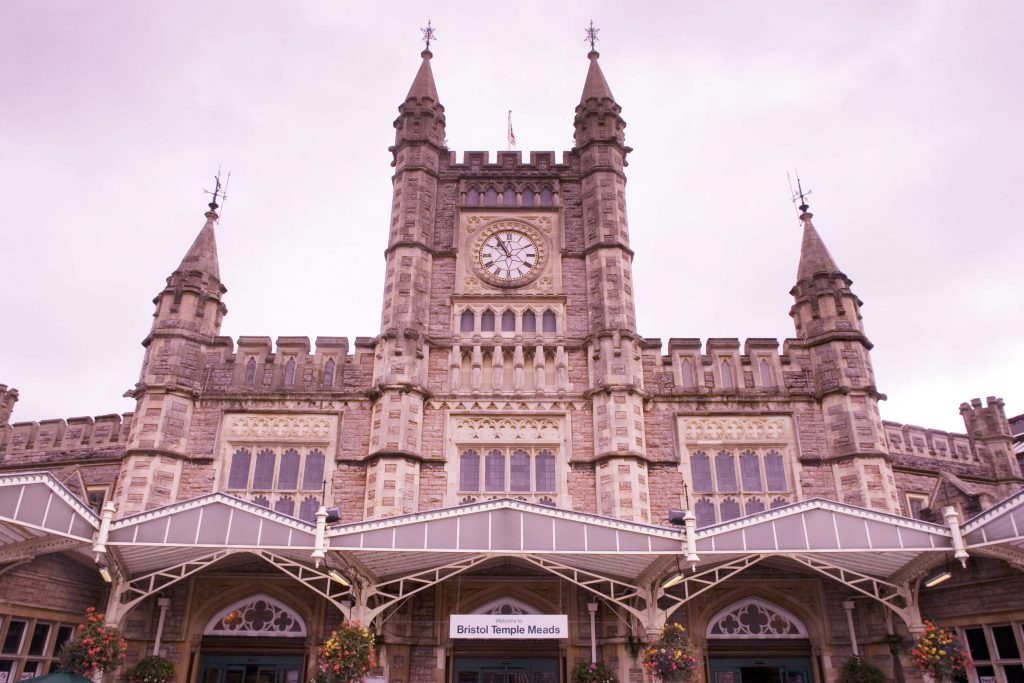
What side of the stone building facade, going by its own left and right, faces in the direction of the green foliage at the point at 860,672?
left

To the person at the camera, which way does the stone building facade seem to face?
facing the viewer
